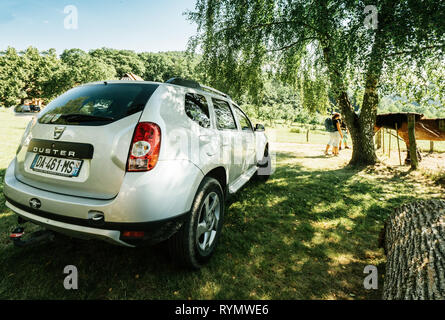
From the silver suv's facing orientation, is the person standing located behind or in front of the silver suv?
in front

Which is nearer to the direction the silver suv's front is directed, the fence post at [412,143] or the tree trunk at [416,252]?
the fence post

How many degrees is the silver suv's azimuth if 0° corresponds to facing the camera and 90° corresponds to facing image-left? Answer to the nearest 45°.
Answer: approximately 225°

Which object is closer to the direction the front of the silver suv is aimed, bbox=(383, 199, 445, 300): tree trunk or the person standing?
the person standing
